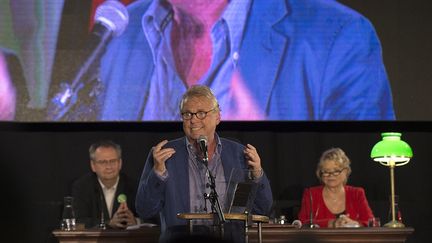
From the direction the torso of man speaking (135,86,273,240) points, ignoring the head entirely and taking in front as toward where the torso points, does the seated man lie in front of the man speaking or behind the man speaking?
behind

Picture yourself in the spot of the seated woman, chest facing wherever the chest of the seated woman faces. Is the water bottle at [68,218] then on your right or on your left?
on your right

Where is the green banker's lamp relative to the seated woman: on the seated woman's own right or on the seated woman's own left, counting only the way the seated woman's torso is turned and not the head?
on the seated woman's own left

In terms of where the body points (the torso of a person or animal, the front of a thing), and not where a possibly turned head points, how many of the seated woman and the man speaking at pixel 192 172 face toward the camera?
2

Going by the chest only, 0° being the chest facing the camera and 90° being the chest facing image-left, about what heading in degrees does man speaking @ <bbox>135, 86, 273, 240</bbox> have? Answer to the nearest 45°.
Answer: approximately 0°

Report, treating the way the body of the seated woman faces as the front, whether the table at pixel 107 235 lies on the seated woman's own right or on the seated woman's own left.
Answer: on the seated woman's own right

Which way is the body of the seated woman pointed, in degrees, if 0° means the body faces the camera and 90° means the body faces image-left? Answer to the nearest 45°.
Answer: approximately 0°
